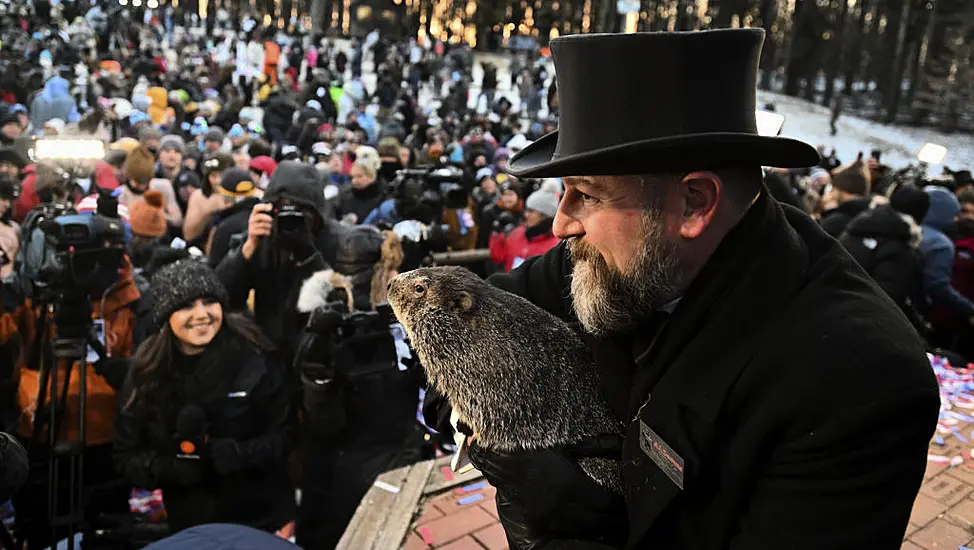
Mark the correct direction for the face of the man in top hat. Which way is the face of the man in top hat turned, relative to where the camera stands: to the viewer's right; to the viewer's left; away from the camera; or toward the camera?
to the viewer's left

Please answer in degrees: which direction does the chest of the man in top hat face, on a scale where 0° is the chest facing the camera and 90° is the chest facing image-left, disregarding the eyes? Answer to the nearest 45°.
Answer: approximately 90°

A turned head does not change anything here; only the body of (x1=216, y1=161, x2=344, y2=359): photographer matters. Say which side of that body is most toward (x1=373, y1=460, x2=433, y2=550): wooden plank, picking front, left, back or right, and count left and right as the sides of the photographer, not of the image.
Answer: front

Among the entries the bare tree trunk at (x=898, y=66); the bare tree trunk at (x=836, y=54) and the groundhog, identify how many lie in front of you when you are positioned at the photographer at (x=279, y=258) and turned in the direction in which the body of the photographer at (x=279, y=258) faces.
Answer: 1

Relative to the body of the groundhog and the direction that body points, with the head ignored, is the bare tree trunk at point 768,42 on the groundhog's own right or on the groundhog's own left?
on the groundhog's own right

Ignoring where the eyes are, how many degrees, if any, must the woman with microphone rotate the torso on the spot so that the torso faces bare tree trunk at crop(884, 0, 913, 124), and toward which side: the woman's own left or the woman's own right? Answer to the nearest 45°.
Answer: approximately 135° to the woman's own left

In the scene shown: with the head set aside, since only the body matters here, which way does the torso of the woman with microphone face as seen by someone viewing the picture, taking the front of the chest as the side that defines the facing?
toward the camera

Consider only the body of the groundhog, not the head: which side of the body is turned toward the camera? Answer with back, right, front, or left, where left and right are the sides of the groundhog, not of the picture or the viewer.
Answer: left
